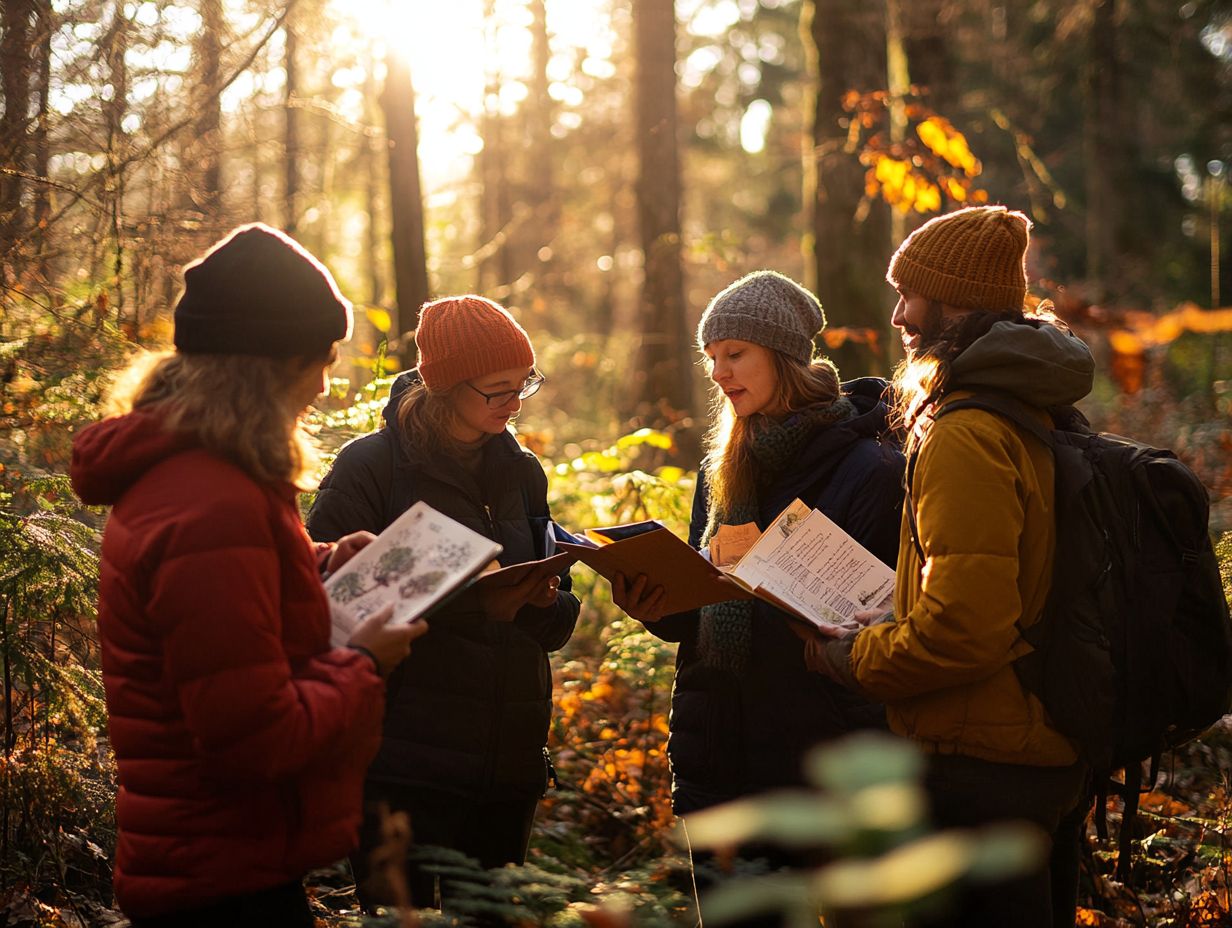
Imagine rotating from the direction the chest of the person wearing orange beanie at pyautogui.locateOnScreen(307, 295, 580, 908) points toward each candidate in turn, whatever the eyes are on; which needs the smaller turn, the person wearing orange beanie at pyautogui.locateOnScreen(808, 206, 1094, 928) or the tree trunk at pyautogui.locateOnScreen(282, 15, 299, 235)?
the person wearing orange beanie

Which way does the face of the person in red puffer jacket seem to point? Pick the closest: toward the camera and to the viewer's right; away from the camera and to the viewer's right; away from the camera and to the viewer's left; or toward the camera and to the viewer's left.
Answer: away from the camera and to the viewer's right

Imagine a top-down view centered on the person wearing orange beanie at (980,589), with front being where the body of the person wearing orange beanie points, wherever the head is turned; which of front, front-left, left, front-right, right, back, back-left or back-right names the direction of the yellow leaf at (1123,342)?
right

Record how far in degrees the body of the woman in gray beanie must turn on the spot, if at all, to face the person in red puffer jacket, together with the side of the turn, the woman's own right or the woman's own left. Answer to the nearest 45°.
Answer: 0° — they already face them

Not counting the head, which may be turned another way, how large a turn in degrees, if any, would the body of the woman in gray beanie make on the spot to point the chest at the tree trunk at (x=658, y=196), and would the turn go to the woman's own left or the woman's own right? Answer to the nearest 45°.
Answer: approximately 135° to the woman's own right

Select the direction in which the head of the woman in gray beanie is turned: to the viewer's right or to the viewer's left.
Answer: to the viewer's left

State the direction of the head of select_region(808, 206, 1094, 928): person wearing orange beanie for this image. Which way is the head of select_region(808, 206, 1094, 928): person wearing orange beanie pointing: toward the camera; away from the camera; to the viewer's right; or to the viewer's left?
to the viewer's left

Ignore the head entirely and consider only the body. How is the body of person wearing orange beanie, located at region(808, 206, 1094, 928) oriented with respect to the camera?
to the viewer's left

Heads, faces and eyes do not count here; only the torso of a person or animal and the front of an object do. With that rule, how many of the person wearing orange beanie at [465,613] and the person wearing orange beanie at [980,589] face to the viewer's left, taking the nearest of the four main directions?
1

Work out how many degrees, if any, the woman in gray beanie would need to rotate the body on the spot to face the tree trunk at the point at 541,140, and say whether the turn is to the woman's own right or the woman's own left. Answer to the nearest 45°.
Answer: approximately 135° to the woman's own right

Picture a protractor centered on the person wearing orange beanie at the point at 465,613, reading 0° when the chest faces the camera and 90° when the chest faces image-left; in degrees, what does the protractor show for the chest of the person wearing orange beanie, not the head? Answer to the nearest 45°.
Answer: approximately 315°
